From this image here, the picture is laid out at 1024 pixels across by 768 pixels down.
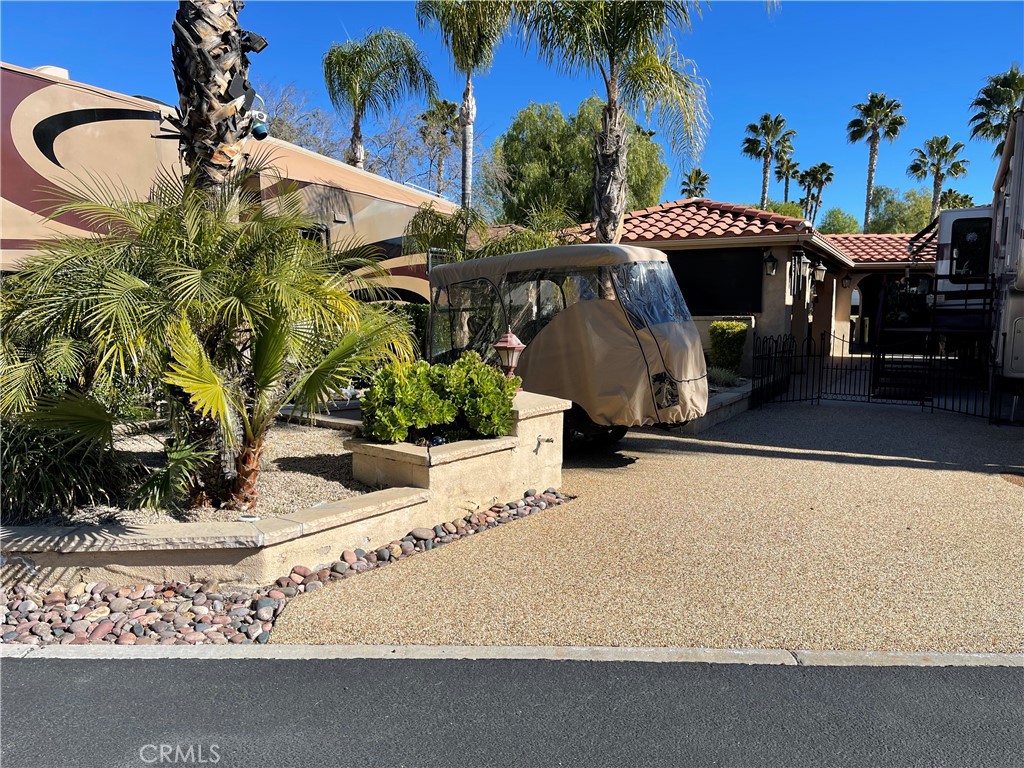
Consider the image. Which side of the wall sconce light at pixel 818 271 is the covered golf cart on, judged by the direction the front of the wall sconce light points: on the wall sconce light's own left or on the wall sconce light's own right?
on the wall sconce light's own right

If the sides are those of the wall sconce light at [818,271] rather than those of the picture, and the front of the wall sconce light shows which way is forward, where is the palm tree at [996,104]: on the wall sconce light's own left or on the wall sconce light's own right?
on the wall sconce light's own left

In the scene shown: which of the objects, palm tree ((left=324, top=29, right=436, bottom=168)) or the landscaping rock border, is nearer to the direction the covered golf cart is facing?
the landscaping rock border

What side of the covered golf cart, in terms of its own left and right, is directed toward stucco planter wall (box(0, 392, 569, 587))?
right

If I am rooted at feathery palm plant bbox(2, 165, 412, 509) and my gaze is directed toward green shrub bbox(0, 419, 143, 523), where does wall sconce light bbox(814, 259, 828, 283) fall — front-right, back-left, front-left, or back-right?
back-right

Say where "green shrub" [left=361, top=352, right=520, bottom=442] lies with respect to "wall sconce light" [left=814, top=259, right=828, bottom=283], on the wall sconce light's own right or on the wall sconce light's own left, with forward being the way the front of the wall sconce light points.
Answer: on the wall sconce light's own right

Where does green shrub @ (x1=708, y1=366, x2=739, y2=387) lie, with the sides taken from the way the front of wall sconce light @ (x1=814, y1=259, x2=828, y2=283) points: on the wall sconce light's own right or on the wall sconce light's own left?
on the wall sconce light's own right

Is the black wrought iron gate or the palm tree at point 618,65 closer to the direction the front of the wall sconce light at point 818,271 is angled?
the black wrought iron gate

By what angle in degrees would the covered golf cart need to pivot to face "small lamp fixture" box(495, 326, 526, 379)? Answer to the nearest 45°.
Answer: approximately 90° to its right
